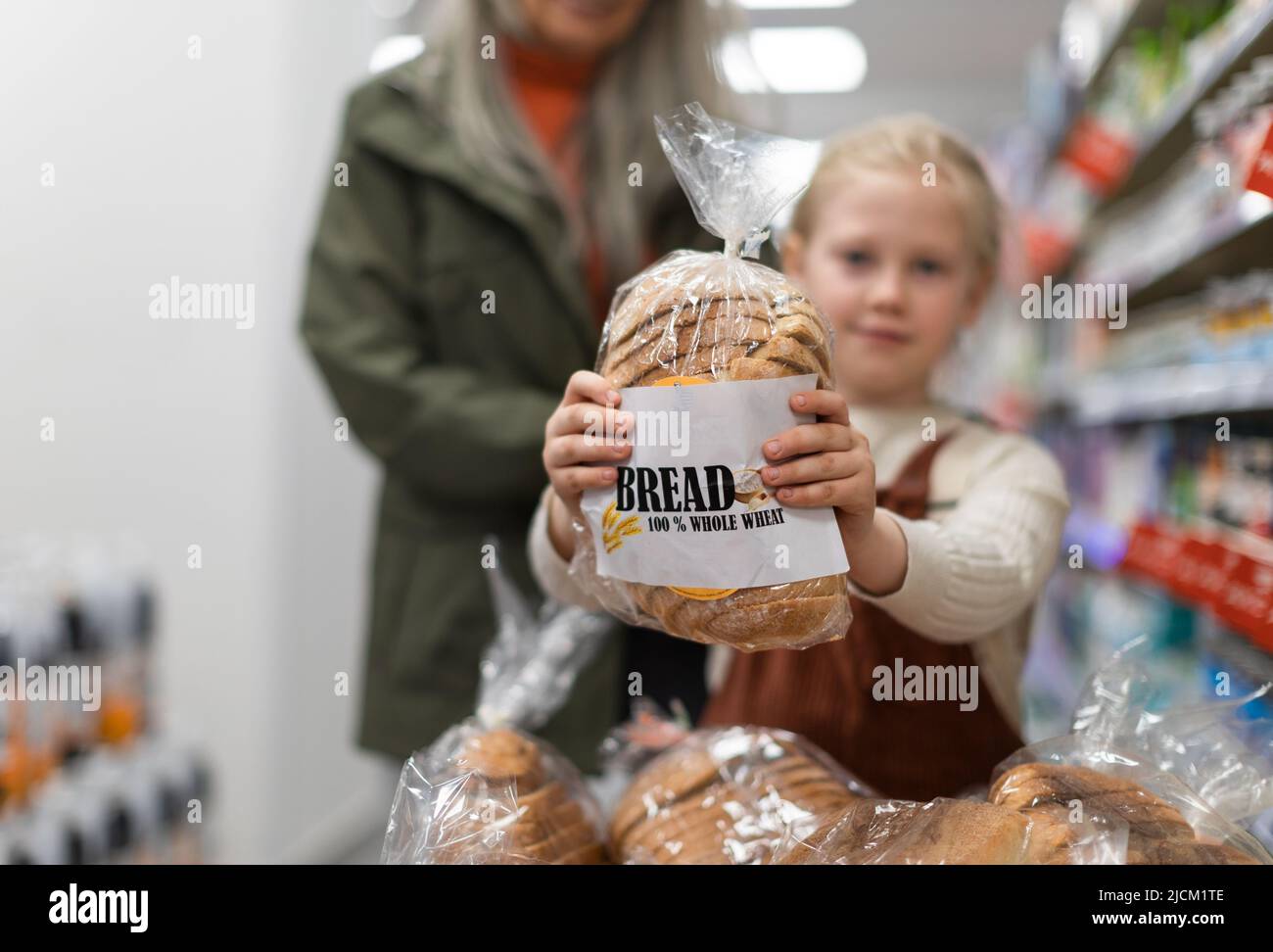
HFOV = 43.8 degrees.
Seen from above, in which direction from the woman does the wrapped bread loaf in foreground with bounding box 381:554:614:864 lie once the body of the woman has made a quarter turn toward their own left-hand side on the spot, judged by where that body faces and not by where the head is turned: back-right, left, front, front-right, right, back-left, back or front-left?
back-right

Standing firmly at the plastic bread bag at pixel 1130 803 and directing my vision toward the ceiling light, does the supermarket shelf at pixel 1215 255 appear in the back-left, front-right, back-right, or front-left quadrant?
front-right

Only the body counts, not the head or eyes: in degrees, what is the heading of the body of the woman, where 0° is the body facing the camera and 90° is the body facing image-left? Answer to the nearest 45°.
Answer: approximately 315°

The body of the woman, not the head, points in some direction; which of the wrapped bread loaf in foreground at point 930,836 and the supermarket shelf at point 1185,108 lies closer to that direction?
the wrapped bread loaf in foreground

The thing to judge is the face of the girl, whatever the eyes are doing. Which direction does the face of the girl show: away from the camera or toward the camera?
toward the camera

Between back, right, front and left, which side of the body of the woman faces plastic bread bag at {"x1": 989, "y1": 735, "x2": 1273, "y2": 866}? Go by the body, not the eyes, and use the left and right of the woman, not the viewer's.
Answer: front

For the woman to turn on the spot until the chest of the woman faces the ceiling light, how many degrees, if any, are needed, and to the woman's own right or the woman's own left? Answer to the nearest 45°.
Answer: approximately 135° to the woman's own left

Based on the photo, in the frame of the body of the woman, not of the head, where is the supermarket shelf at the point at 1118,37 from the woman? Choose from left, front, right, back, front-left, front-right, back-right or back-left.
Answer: left

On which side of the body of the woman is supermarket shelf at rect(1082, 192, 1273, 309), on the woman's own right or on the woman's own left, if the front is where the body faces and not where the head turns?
on the woman's own left

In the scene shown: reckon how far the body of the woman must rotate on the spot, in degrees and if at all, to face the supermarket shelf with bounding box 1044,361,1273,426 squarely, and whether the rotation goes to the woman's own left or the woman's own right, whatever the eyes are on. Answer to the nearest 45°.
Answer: approximately 90° to the woman's own left

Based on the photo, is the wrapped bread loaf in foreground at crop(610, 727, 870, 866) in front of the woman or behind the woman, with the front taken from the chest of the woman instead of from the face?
in front
